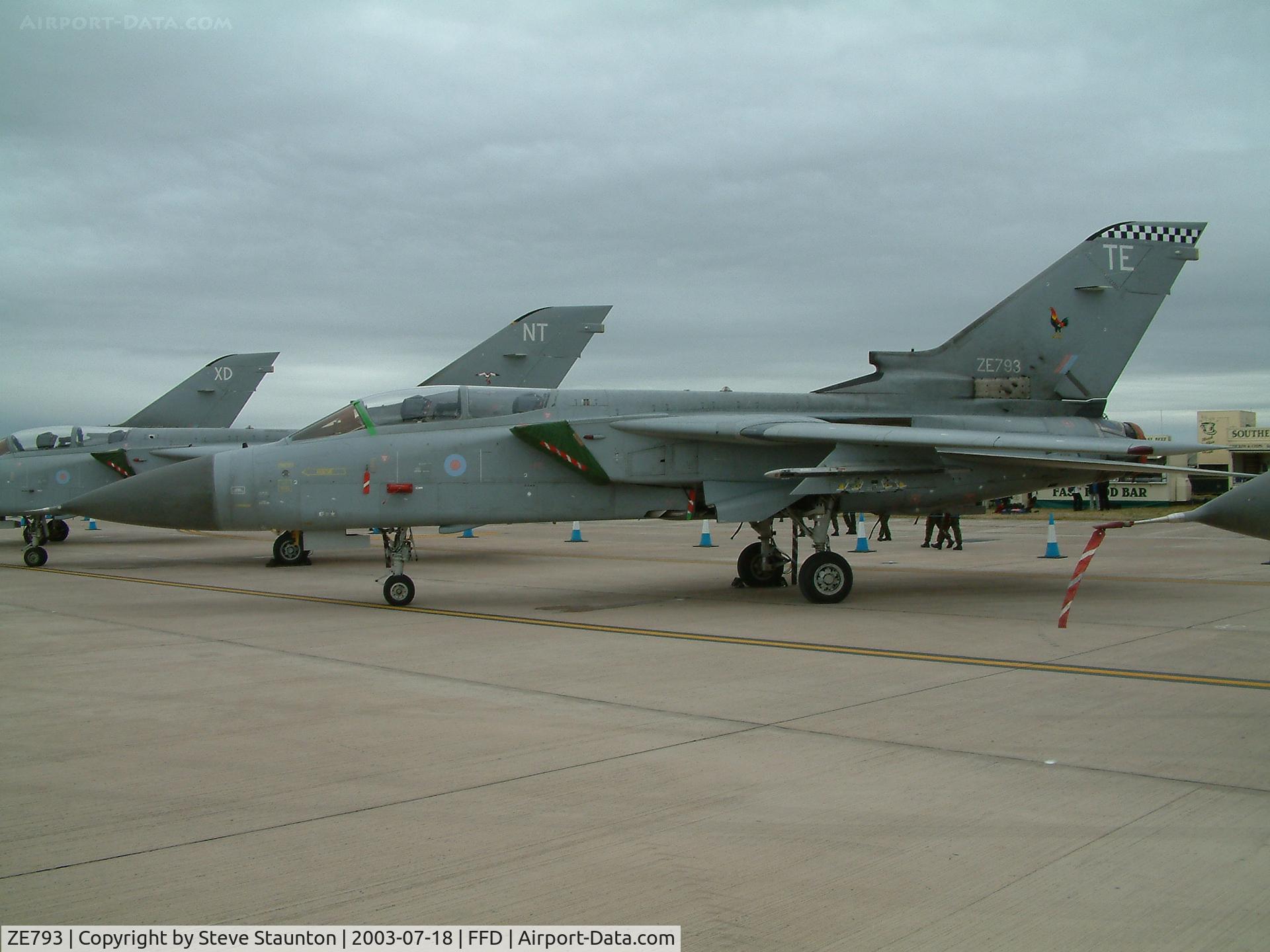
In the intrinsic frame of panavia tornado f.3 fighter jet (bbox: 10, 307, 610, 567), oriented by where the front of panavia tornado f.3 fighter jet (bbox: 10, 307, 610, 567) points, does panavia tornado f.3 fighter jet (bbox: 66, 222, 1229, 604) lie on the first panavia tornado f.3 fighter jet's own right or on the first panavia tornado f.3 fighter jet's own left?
on the first panavia tornado f.3 fighter jet's own left

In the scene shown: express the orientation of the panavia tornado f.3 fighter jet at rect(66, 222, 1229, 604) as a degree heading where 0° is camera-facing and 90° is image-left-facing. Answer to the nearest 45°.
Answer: approximately 90°

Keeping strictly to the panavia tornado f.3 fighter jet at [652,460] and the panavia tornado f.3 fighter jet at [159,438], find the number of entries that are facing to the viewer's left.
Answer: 2

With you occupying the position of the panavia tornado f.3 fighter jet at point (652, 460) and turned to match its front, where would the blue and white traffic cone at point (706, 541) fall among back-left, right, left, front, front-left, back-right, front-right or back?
right

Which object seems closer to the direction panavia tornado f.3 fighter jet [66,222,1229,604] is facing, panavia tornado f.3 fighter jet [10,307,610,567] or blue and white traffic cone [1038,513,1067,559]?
the panavia tornado f.3 fighter jet

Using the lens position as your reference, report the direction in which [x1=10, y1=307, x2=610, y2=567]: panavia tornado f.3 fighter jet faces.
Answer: facing to the left of the viewer

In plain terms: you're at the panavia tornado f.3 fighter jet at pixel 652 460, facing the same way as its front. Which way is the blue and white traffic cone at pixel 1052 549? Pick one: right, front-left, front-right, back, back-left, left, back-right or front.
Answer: back-right

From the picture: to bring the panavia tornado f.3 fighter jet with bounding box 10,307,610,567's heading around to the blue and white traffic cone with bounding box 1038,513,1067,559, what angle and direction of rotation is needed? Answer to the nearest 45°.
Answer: approximately 135° to its left
